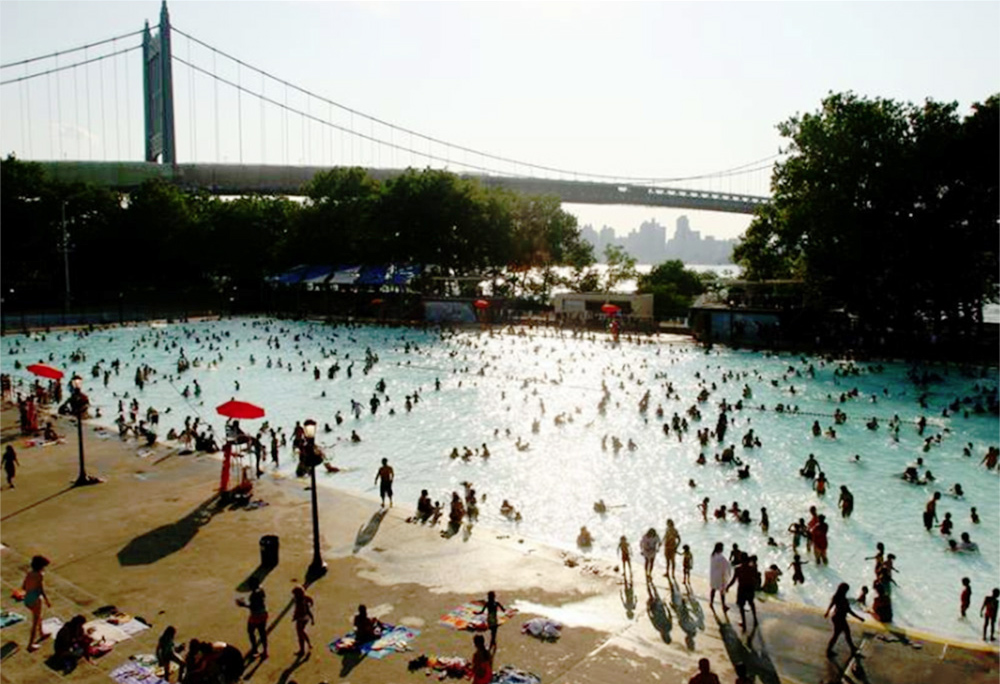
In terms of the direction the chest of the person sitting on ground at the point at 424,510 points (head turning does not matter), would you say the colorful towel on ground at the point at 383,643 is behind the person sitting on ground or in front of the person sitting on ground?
behind

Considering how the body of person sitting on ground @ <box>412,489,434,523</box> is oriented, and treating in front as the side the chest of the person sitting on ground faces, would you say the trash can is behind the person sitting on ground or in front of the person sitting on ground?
behind

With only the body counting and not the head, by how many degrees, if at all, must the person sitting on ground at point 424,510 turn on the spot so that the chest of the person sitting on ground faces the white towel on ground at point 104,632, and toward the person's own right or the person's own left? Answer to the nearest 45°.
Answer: approximately 180°

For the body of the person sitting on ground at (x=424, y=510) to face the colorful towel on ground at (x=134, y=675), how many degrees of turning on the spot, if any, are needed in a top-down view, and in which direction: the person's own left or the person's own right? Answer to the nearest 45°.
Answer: approximately 180°

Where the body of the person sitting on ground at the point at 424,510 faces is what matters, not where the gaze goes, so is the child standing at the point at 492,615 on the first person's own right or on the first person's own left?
on the first person's own right

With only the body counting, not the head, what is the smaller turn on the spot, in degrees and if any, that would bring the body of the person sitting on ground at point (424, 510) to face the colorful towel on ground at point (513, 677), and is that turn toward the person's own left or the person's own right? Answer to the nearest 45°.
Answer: approximately 135° to the person's own right

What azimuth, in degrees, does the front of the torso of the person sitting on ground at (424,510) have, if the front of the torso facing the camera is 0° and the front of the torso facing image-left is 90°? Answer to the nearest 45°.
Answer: approximately 225°

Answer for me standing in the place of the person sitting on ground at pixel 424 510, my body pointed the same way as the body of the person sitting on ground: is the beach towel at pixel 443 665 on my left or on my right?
on my right

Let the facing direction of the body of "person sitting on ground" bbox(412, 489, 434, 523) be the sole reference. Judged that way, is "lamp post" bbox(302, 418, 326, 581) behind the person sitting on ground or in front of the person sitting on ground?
behind

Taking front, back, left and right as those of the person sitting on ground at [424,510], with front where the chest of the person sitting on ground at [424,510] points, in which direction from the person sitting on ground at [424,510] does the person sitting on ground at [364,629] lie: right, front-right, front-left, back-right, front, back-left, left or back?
back-right

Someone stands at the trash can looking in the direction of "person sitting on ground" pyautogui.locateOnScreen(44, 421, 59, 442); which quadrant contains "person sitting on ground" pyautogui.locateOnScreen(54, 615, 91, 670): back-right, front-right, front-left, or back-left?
back-left
